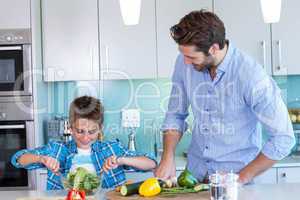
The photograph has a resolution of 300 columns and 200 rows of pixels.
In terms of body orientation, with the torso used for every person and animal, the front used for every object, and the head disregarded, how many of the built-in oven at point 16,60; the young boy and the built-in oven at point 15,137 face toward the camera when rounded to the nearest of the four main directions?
3

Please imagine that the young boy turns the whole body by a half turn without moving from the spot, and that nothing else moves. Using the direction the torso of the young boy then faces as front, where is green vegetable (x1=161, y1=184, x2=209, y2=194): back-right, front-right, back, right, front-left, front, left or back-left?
back-right

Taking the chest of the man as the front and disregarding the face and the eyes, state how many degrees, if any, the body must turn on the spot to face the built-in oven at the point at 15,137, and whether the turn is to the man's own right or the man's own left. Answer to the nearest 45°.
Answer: approximately 90° to the man's own right

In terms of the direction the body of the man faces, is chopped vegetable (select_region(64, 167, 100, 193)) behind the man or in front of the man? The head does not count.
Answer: in front

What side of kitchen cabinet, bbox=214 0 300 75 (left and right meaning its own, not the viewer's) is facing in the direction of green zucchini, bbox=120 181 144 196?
front

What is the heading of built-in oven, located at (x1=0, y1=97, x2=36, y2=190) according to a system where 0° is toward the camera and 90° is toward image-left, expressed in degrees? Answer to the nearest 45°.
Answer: approximately 0°

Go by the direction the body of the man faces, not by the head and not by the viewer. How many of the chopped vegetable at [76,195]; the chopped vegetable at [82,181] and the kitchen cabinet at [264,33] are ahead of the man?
2

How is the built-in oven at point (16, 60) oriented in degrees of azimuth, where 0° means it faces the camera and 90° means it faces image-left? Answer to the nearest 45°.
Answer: approximately 0°

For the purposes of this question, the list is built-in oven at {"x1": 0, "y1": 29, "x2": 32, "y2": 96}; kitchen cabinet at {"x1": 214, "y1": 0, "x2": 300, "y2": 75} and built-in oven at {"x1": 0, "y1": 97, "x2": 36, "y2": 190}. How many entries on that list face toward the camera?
3

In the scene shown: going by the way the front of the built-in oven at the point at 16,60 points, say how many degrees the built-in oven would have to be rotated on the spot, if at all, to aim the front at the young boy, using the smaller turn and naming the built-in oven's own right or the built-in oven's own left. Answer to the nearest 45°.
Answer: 0° — it already faces them
